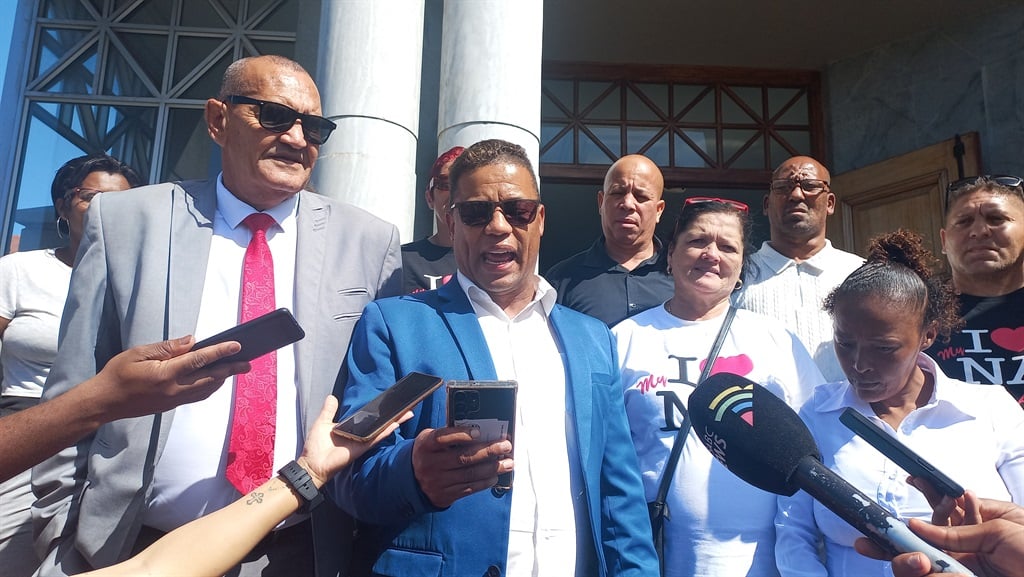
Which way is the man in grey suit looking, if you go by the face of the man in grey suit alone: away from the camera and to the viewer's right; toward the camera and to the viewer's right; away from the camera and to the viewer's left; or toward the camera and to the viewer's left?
toward the camera and to the viewer's right

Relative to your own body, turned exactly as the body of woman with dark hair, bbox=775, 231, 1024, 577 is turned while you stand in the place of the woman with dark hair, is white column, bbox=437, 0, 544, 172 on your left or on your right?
on your right

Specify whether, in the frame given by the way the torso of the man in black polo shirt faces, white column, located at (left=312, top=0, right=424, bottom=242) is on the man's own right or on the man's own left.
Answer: on the man's own right

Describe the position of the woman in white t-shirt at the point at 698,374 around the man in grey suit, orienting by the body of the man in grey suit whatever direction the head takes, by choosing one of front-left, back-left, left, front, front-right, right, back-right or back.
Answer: front-left

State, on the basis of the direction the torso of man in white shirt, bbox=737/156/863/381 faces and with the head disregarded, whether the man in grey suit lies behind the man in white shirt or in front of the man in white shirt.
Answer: in front

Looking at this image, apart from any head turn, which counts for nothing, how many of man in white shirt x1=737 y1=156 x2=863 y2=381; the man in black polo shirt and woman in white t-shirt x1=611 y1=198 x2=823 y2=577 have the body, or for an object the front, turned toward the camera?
3

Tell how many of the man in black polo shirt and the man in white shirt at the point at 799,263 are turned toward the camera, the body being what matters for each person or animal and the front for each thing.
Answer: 2

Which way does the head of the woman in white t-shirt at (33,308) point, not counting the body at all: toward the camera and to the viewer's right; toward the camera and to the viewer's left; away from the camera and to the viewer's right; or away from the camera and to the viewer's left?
toward the camera and to the viewer's right

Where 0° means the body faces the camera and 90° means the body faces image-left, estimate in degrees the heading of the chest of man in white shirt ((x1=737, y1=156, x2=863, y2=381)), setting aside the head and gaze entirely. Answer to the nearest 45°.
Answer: approximately 0°

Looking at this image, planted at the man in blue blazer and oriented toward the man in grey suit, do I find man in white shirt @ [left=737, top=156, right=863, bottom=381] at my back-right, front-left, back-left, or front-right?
back-right
